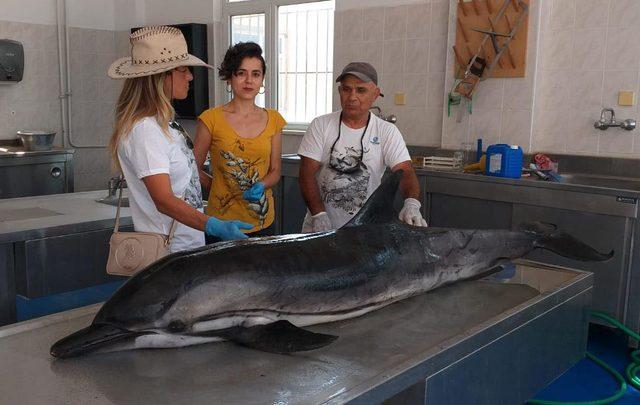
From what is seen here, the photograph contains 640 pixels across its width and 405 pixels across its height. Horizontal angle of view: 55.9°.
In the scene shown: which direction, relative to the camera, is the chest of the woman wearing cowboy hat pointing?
to the viewer's right

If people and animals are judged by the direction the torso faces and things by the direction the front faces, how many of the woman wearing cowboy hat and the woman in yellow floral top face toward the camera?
1

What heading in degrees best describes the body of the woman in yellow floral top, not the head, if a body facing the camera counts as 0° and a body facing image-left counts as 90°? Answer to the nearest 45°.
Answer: approximately 0°

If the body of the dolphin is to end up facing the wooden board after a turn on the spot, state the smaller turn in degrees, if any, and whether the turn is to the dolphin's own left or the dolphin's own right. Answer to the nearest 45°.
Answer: approximately 135° to the dolphin's own right

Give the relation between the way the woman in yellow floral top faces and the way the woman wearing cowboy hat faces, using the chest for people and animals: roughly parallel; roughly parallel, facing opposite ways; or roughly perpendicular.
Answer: roughly perpendicular

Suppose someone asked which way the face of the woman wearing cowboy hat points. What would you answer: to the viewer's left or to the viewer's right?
to the viewer's right

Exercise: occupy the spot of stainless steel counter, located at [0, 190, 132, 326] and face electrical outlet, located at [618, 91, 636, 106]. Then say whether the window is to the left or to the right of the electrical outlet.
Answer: left

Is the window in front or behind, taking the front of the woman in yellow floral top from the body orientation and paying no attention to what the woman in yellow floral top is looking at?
behind
